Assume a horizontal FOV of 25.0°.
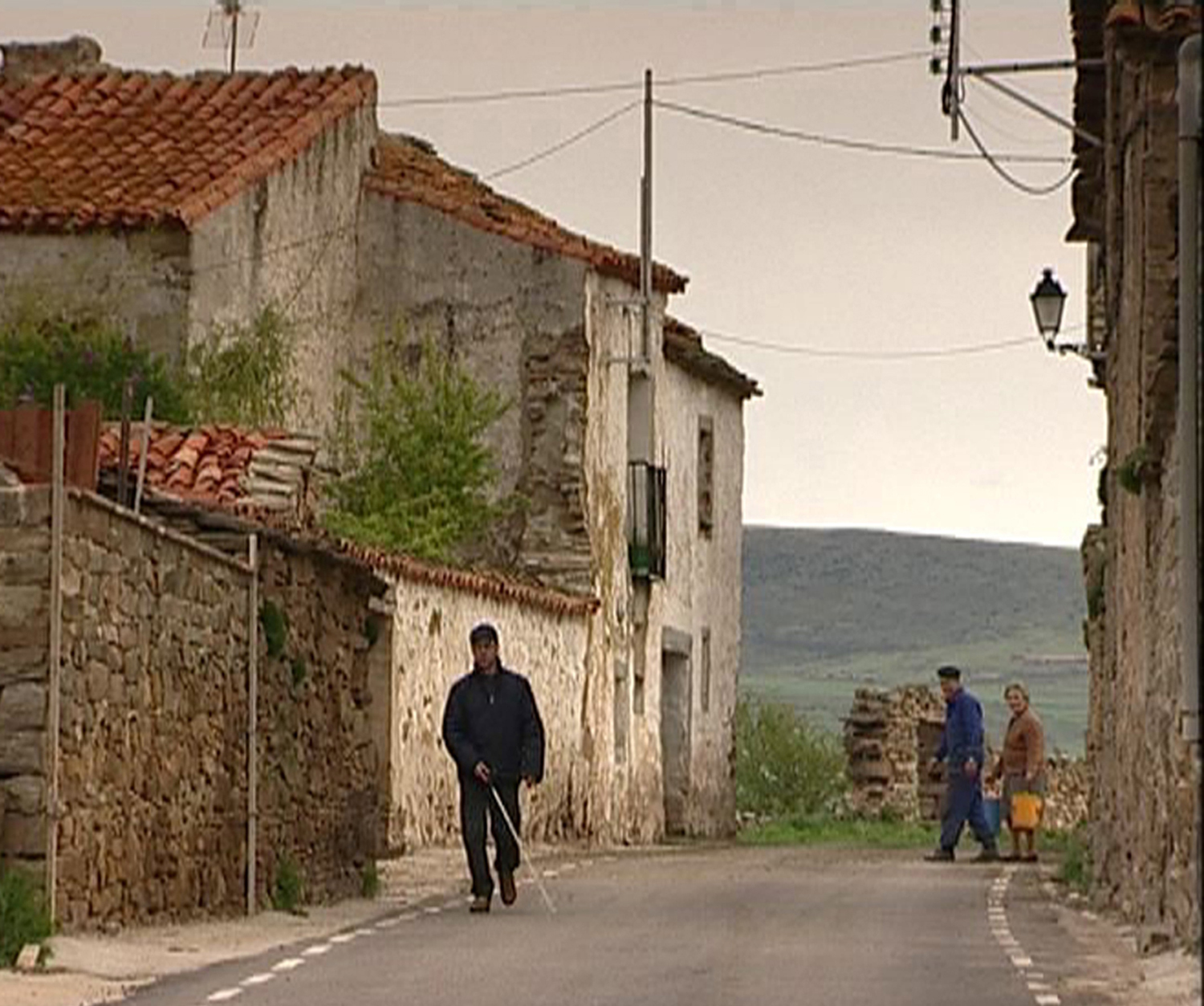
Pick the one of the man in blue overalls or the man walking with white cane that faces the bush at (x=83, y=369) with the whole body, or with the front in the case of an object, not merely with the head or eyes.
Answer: the man in blue overalls

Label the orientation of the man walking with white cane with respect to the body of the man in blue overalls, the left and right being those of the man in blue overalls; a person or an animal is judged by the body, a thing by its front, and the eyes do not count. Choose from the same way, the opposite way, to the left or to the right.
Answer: to the left

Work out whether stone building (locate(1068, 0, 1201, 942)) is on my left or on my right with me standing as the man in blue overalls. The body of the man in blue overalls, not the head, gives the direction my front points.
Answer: on my left

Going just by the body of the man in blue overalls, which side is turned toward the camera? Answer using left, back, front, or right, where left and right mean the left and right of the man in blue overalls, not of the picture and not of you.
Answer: left

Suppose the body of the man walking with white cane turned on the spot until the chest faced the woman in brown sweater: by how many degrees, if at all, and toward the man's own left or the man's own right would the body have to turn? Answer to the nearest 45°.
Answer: approximately 135° to the man's own left

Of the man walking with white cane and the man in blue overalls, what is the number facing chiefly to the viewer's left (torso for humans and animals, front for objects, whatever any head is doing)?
1

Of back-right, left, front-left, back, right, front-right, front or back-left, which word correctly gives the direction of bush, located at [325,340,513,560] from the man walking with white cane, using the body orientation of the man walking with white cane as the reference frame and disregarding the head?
back

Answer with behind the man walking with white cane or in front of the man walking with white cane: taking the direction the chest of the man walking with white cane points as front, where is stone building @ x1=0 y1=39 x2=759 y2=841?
behind
